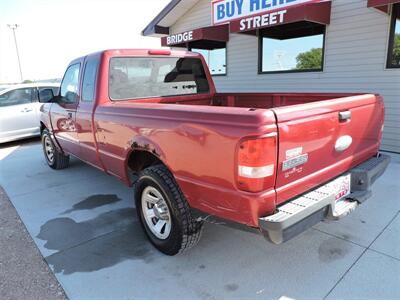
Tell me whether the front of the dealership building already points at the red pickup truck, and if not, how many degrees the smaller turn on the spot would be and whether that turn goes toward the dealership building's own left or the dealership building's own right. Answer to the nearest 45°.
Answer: approximately 45° to the dealership building's own left

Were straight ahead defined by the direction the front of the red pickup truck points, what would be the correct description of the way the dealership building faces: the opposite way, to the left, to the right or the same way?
to the left

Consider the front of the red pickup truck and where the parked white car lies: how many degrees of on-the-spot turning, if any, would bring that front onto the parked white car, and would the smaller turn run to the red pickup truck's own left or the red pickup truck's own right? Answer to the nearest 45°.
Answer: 0° — it already faces it

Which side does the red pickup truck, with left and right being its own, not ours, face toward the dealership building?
right

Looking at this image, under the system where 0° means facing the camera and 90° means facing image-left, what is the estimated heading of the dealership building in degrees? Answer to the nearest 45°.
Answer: approximately 45°

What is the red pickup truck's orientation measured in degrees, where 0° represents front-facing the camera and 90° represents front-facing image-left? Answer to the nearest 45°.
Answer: approximately 135°

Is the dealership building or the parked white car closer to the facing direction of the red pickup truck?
the parked white car

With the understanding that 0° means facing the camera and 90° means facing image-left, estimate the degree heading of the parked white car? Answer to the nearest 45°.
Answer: approximately 45°
